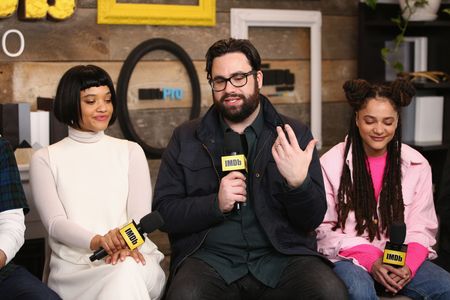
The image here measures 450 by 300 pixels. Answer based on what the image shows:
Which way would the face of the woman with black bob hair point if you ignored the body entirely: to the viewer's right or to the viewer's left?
to the viewer's right

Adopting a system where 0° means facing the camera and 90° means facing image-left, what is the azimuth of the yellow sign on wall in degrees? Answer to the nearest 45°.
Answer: approximately 0°

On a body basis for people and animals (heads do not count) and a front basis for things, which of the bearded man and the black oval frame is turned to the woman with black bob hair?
the black oval frame

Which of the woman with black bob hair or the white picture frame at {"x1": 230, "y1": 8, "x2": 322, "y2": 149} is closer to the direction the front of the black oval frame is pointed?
the woman with black bob hair

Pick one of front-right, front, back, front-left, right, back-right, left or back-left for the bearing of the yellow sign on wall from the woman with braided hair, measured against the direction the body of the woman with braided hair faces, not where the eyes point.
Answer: right

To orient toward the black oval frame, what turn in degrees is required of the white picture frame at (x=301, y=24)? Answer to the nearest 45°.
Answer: approximately 45° to its right
